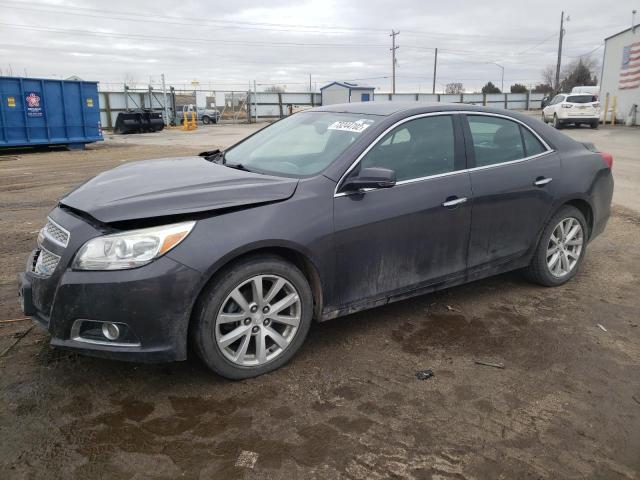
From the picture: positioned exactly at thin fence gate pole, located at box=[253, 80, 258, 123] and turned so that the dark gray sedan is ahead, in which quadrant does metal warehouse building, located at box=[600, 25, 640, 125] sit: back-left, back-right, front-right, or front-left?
front-left

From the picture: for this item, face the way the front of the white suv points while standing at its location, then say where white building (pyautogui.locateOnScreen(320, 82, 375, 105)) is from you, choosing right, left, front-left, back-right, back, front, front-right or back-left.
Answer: front

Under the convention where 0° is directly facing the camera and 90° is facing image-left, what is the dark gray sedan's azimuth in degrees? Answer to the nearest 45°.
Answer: approximately 45°

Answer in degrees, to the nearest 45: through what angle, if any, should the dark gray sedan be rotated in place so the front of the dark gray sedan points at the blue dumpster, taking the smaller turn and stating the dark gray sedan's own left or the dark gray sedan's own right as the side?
approximately 90° to the dark gray sedan's own right

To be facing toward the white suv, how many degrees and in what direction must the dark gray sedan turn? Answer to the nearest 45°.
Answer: approximately 180°

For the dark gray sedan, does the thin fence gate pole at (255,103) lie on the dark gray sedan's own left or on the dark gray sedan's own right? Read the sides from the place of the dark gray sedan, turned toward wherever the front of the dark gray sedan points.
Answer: on the dark gray sedan's own right

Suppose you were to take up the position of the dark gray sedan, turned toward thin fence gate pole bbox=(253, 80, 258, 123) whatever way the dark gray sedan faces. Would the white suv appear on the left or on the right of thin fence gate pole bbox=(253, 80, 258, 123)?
right

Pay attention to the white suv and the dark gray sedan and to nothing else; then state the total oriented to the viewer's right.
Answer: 0

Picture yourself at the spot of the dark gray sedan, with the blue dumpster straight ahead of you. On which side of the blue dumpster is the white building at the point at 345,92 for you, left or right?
right

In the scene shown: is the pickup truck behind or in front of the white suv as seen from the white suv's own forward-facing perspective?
in front
